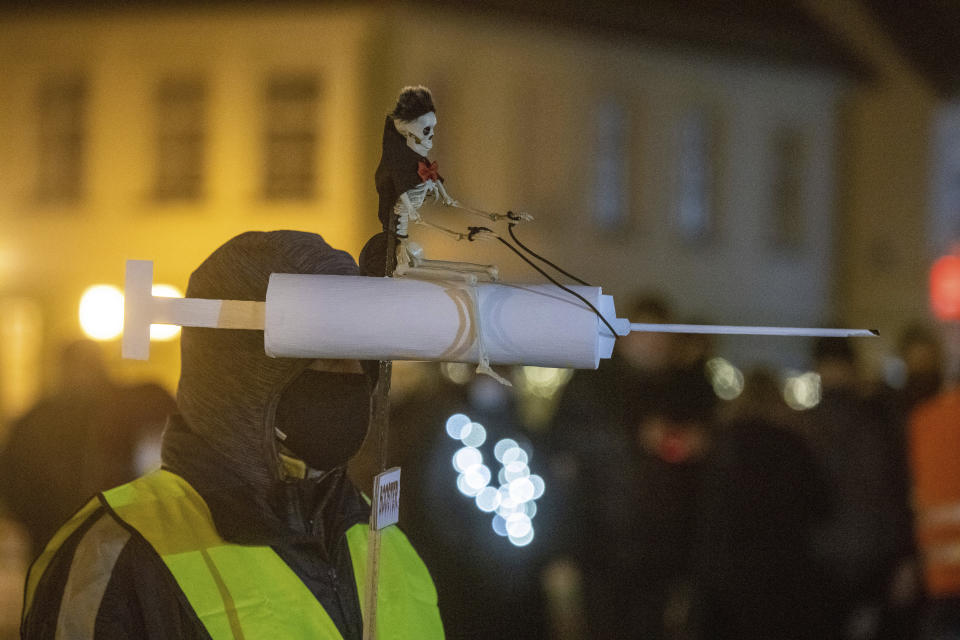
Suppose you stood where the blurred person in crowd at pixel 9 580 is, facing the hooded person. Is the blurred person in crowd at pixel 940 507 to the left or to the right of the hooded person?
left

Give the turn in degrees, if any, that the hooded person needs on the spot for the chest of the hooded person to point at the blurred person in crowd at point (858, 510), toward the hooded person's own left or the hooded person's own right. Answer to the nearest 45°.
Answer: approximately 90° to the hooded person's own left

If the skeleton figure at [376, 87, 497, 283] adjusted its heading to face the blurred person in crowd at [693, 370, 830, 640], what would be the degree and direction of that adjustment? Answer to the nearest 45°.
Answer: approximately 45° to its left

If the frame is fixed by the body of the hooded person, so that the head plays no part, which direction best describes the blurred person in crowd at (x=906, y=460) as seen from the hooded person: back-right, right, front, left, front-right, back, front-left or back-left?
left

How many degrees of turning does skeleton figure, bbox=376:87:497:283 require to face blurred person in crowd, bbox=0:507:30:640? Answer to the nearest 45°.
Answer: approximately 135° to its left

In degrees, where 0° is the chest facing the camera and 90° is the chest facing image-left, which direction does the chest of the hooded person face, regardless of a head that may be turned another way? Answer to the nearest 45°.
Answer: approximately 315°

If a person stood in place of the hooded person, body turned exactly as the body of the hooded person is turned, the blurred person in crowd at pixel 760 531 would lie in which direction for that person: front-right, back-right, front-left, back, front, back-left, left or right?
left

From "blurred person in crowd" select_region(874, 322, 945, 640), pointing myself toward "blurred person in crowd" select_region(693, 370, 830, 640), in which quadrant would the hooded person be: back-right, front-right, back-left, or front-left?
front-left

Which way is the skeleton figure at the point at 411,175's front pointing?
to the viewer's right

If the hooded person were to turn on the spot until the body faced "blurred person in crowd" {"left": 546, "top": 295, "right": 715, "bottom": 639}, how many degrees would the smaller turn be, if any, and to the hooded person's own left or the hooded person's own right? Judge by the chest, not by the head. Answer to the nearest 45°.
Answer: approximately 90° to the hooded person's own left

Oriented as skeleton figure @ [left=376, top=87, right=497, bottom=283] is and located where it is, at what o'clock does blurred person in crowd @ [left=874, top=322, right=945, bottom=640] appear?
The blurred person in crowd is roughly at 10 o'clock from the skeleton figure.
